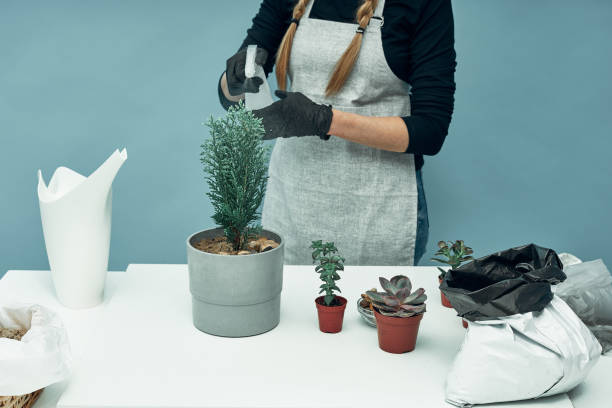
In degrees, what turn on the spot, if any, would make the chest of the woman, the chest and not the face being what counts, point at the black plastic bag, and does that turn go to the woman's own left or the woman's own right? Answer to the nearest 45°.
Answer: approximately 45° to the woman's own left

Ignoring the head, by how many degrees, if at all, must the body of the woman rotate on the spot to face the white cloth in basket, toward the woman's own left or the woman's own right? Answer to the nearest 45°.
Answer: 0° — they already face it

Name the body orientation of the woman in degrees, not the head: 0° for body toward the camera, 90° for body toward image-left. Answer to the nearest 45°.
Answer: approximately 45°

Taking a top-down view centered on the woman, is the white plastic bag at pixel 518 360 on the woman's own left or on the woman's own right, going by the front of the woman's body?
on the woman's own left

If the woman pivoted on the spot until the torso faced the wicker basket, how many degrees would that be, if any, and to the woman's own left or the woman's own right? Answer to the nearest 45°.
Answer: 0° — they already face it

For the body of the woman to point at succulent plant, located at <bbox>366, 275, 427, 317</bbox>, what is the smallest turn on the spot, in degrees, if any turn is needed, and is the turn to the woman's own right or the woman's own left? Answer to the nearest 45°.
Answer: approximately 45° to the woman's own left
